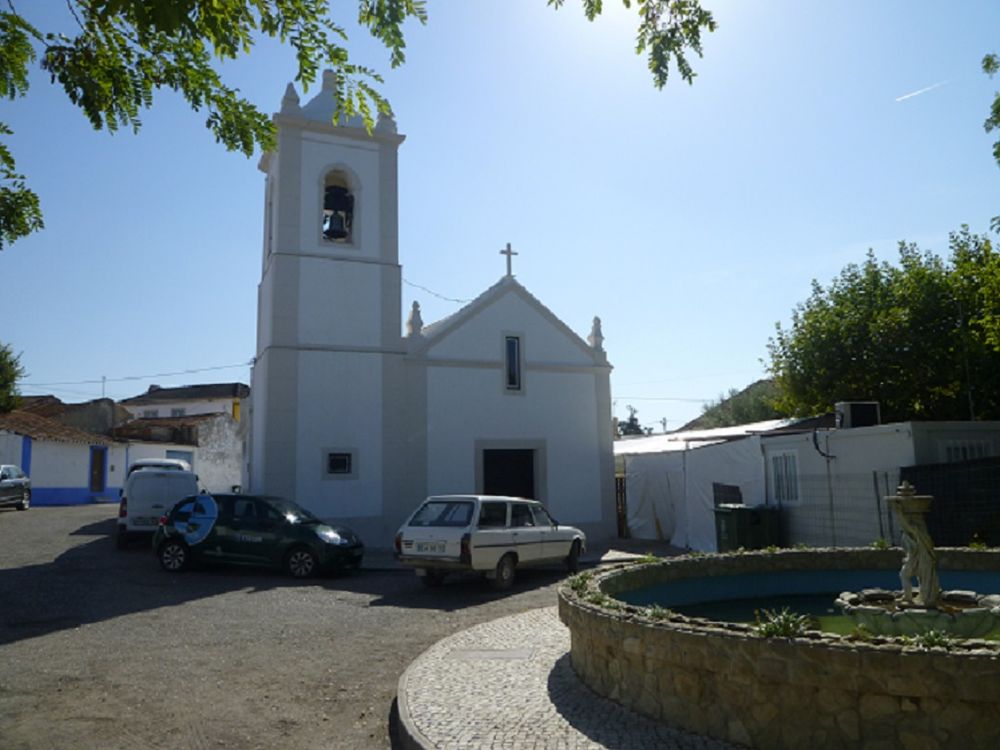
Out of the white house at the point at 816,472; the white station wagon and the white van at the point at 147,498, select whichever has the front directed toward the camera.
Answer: the white house

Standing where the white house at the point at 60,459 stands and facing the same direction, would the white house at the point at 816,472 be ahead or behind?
ahead

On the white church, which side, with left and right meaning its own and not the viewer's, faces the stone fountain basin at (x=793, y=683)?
front

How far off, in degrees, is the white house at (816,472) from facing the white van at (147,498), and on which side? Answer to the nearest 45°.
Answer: approximately 90° to its right

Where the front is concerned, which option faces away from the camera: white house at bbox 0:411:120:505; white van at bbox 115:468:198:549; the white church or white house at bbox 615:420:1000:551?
the white van

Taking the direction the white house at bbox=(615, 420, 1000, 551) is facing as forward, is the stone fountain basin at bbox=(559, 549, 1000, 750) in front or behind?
in front

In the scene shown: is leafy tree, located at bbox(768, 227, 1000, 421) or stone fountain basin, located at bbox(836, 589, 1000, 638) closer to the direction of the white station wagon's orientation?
the leafy tree

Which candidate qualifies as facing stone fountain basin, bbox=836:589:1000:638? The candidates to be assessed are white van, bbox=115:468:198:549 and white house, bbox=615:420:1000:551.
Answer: the white house

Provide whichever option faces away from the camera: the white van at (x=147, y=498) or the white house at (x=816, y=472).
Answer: the white van

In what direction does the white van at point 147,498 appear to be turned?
away from the camera

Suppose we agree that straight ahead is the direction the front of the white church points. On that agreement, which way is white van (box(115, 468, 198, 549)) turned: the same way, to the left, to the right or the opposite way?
the opposite way

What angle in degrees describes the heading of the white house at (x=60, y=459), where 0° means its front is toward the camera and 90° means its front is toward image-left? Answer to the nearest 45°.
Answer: approximately 315°

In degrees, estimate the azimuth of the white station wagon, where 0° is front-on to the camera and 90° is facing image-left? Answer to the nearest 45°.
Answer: approximately 225°

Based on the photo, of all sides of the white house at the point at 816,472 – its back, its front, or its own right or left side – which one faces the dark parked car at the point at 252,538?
right

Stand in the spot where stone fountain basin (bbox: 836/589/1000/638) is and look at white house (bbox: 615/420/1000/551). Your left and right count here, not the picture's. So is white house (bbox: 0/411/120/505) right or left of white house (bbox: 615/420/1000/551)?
left

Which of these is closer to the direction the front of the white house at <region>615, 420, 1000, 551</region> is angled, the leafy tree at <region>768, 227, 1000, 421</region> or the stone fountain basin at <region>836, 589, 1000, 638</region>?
the stone fountain basin

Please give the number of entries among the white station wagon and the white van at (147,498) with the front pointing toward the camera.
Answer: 0

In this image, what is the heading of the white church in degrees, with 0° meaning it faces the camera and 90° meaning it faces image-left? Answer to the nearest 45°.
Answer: approximately 0°

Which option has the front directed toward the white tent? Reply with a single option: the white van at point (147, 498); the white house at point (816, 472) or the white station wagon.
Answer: the white station wagon
